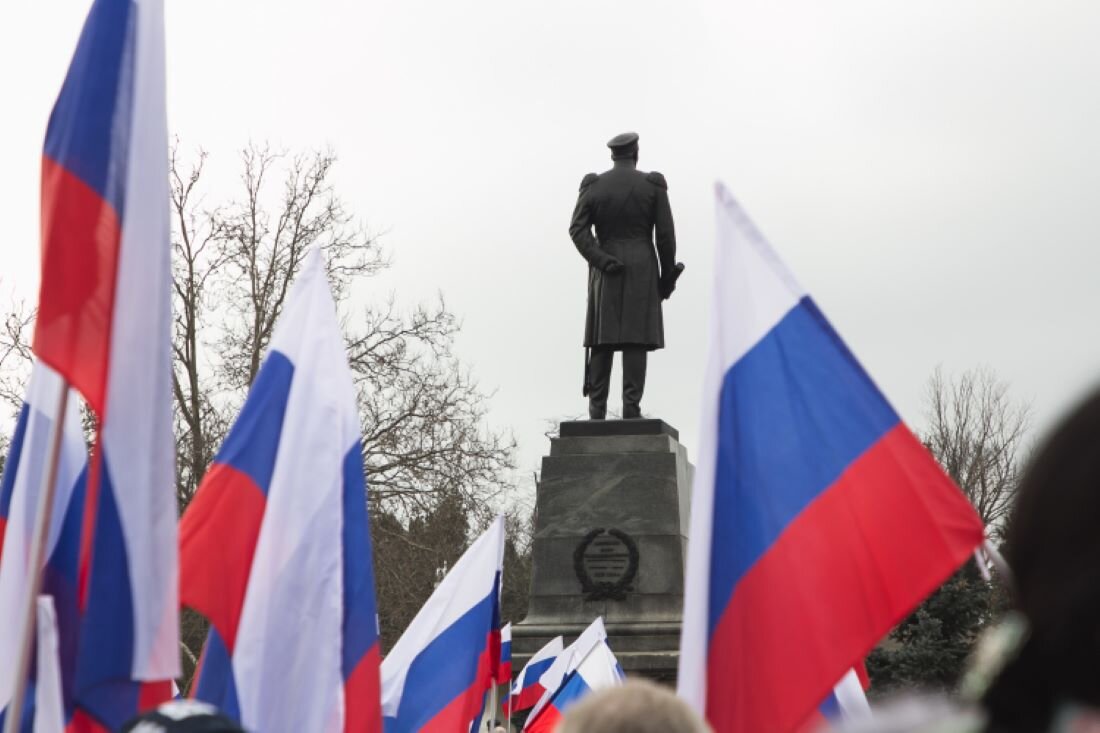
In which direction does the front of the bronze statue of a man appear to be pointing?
away from the camera

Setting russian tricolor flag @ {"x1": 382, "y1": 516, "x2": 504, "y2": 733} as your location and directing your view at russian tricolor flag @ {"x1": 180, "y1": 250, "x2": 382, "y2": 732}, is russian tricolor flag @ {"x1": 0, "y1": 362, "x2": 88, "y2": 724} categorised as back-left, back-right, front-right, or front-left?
front-right

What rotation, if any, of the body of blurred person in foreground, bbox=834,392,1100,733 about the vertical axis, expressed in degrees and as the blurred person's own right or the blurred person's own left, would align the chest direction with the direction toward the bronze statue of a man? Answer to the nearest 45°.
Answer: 0° — they already face it

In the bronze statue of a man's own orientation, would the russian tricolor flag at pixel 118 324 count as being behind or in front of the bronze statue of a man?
behind

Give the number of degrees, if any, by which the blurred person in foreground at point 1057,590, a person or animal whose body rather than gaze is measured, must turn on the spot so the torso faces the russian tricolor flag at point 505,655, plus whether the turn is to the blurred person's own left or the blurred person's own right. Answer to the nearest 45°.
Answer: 0° — they already face it

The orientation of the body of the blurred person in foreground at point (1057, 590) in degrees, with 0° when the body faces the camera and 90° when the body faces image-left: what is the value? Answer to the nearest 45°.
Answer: approximately 180°

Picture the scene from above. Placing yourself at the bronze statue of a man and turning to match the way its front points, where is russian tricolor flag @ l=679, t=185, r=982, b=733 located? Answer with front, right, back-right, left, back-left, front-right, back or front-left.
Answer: back

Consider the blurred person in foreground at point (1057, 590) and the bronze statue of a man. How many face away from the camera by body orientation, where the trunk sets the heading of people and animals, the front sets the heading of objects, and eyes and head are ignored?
2

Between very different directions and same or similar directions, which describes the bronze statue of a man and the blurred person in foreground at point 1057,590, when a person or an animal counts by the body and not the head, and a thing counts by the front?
same or similar directions

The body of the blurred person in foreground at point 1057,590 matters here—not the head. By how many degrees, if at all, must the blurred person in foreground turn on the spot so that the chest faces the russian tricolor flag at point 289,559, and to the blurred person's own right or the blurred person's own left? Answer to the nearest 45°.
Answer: approximately 45° to the blurred person's own left

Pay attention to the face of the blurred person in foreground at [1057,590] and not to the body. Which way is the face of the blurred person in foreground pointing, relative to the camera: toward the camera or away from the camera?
away from the camera

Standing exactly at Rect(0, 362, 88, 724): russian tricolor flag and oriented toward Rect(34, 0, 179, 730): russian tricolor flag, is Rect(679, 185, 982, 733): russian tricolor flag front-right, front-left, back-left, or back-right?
front-left

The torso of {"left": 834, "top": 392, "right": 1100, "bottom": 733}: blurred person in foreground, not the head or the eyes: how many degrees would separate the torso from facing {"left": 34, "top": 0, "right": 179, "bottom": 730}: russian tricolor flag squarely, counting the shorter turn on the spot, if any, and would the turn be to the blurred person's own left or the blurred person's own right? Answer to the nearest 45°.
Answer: approximately 45° to the blurred person's own left
